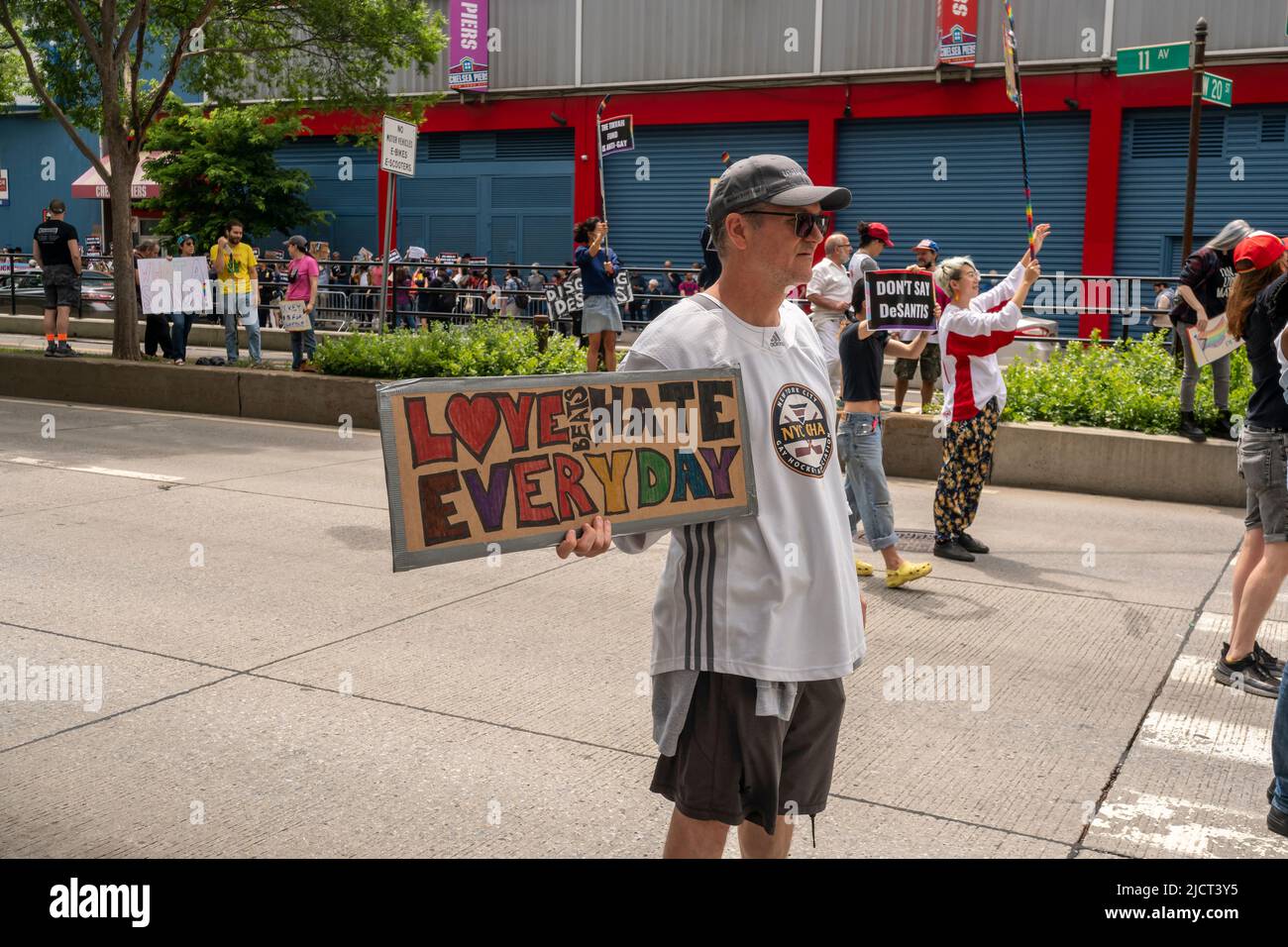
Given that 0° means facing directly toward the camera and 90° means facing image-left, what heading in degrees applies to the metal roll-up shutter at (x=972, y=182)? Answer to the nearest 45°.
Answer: approximately 0°

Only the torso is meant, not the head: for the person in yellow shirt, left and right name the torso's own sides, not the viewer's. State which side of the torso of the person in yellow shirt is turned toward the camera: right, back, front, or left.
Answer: front

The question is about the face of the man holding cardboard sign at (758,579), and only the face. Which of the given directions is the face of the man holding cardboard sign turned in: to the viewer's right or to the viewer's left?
to the viewer's right

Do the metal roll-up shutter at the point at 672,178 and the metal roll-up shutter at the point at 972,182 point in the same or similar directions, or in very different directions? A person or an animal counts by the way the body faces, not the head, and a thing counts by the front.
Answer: same or similar directions

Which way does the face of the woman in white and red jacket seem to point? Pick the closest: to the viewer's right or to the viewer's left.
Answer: to the viewer's right

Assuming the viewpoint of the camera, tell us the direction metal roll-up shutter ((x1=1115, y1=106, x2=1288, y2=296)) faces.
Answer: facing the viewer

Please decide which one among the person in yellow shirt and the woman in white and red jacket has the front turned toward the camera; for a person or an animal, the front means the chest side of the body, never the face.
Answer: the person in yellow shirt

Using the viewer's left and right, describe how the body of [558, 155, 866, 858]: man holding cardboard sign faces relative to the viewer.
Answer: facing the viewer and to the right of the viewer

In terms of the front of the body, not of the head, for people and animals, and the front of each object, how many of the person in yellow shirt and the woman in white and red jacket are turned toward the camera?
1
